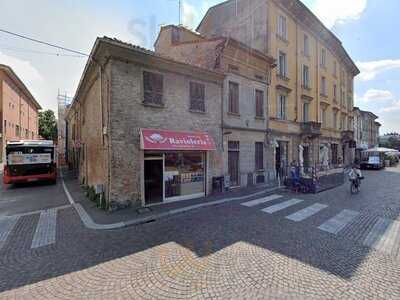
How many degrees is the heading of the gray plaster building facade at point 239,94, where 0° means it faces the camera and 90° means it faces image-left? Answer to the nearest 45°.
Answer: approximately 315°

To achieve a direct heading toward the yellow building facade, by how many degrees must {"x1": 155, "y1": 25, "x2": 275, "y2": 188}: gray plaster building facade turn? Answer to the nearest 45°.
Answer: approximately 90° to its left

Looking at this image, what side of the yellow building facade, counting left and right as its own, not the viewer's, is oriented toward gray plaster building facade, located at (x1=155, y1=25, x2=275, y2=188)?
right

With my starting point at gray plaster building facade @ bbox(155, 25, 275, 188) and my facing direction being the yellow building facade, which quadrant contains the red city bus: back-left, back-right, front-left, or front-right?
back-left

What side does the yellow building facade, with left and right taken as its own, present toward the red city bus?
right

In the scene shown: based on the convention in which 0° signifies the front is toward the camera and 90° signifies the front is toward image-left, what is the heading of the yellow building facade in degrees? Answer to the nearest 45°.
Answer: approximately 315°
